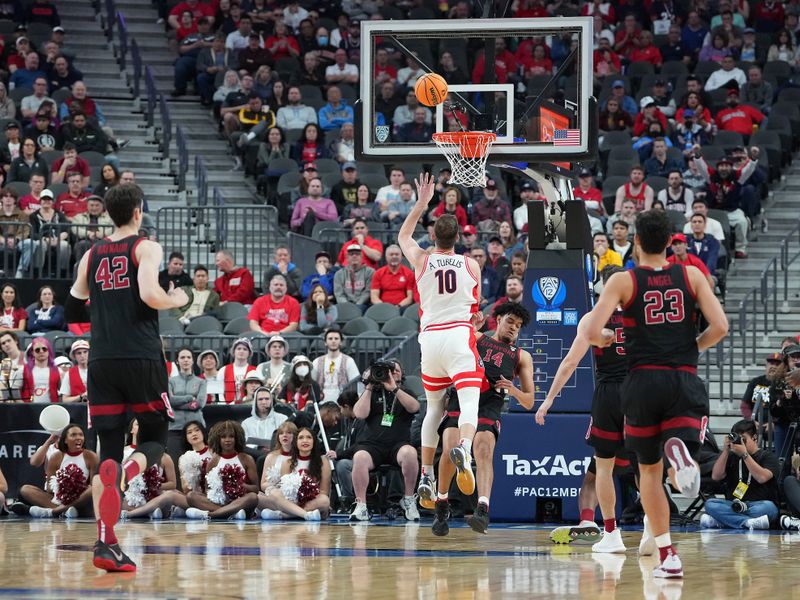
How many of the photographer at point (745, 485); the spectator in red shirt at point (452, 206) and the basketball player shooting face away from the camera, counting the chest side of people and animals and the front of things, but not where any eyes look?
1

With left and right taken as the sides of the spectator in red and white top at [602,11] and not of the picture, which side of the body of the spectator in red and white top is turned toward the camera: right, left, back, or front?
front

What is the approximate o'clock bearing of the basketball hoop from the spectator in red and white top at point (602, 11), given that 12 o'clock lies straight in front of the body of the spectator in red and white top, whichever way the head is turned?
The basketball hoop is roughly at 12 o'clock from the spectator in red and white top.

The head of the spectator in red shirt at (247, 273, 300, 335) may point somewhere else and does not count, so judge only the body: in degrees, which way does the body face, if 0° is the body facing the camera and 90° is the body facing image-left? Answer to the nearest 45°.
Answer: approximately 0°

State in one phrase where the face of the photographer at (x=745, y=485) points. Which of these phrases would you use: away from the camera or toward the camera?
toward the camera

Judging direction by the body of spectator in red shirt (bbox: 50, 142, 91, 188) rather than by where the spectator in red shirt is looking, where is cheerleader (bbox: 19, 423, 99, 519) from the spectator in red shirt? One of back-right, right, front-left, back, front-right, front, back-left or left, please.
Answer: front

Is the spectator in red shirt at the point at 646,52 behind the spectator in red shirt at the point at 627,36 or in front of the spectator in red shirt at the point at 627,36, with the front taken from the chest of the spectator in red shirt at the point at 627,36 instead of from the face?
in front

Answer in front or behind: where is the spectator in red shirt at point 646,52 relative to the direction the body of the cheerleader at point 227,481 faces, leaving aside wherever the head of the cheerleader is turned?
behind

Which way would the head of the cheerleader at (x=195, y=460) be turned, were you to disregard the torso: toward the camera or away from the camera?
toward the camera

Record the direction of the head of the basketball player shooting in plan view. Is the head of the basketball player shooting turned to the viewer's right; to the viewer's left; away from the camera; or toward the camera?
away from the camera

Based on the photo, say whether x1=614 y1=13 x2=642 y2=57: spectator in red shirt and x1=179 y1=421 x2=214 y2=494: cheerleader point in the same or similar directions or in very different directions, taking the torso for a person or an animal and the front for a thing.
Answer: same or similar directions

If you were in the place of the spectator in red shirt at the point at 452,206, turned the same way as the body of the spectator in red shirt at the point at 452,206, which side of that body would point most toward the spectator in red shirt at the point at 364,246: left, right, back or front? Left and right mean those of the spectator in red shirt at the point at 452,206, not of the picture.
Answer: right

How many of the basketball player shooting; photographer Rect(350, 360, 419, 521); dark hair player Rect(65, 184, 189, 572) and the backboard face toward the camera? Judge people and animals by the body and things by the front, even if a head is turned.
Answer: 2

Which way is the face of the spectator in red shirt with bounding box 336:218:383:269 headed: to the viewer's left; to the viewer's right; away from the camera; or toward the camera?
toward the camera

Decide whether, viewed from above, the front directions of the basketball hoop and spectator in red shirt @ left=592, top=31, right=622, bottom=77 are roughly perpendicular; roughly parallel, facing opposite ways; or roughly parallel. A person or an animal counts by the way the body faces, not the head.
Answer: roughly parallel

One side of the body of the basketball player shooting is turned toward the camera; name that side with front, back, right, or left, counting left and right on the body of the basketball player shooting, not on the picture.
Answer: back

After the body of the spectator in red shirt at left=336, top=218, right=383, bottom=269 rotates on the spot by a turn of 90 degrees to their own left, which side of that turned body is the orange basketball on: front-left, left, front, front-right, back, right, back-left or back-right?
right

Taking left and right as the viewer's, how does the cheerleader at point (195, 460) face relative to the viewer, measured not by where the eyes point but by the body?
facing the viewer

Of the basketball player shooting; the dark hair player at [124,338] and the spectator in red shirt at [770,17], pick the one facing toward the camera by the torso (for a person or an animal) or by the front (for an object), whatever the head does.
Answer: the spectator in red shirt
